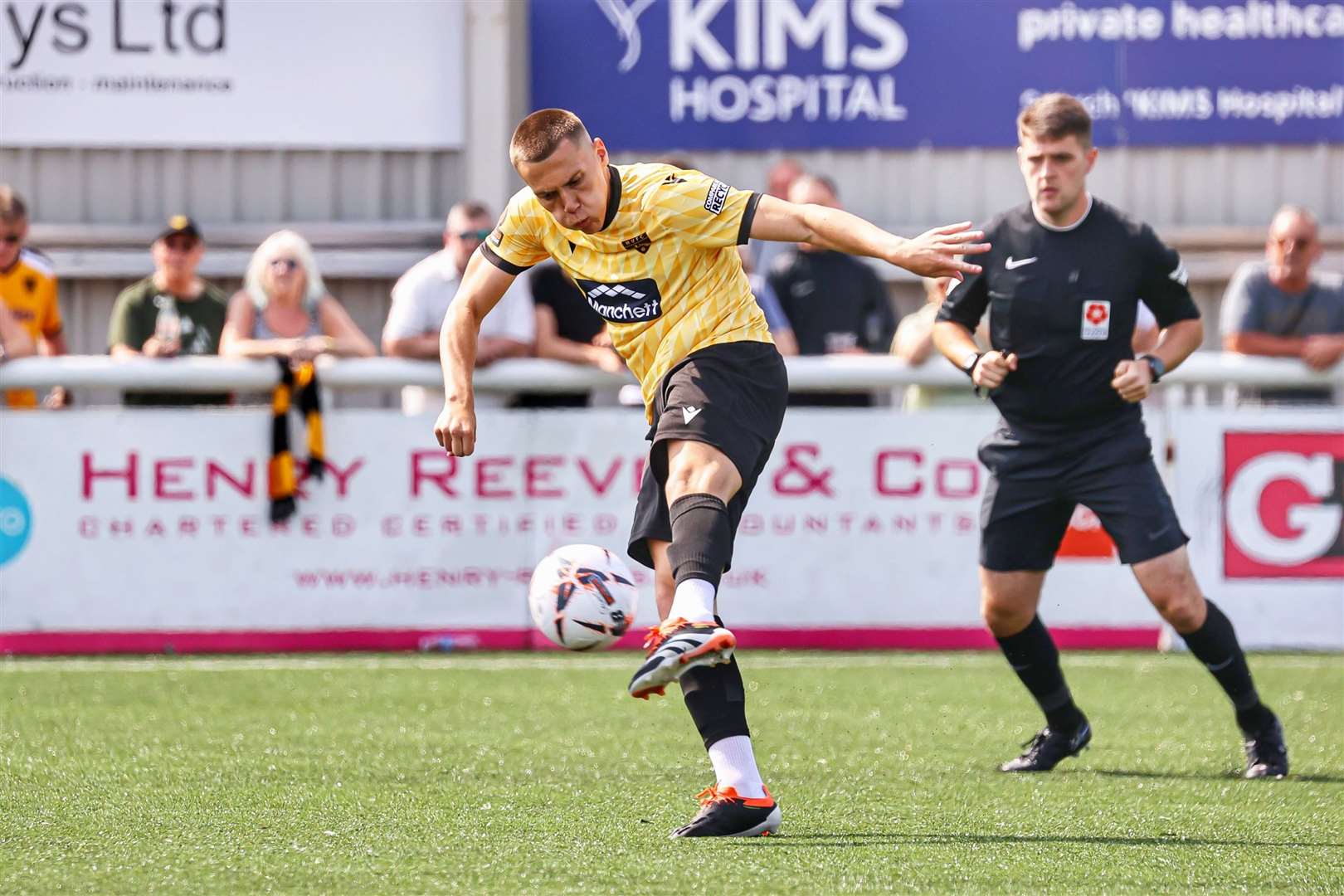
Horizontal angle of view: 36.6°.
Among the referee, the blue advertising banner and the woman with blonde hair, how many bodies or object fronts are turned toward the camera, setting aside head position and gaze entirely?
3

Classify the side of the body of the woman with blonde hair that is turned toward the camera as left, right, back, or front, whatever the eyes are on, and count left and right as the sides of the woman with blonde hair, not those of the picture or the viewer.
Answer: front

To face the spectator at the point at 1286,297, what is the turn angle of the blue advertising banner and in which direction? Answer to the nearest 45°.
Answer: approximately 45° to its left

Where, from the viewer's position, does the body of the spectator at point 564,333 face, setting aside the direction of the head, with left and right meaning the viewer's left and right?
facing the viewer and to the right of the viewer

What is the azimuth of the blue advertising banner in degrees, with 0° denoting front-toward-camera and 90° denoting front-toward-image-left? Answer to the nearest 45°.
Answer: approximately 0°

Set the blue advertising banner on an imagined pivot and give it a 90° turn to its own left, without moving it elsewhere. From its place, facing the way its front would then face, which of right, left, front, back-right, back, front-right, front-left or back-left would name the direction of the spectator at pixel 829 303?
right

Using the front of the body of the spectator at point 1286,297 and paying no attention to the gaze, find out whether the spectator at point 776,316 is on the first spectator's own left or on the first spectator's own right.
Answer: on the first spectator's own right

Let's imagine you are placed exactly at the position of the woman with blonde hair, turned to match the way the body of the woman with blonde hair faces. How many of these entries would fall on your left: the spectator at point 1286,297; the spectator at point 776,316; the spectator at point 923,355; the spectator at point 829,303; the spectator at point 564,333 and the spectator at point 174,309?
5

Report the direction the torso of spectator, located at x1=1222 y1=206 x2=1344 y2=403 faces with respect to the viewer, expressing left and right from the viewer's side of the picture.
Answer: facing the viewer

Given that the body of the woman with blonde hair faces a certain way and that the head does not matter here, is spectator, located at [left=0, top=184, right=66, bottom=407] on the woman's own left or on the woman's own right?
on the woman's own right
